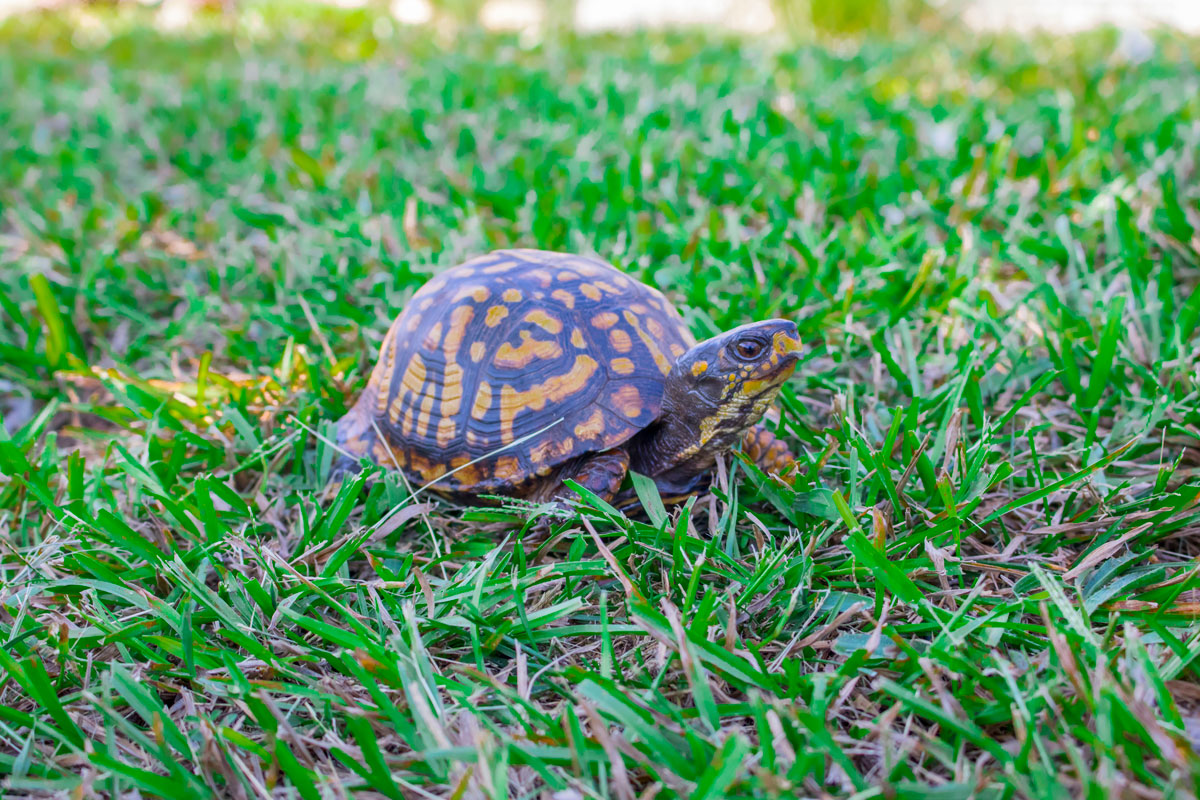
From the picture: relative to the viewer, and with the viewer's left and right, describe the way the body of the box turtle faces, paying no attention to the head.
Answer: facing to the right of the viewer
